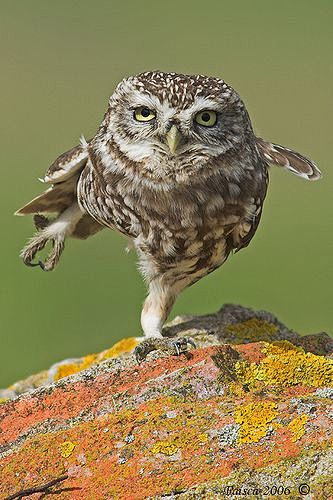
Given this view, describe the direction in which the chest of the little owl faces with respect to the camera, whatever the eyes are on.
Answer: toward the camera
